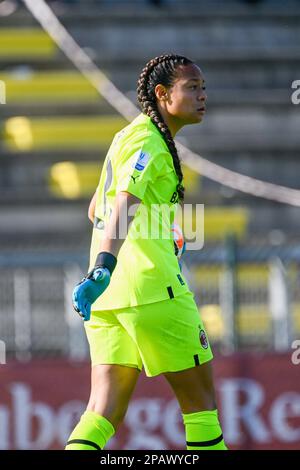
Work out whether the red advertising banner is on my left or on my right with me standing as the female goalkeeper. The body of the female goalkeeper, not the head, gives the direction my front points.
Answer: on my left

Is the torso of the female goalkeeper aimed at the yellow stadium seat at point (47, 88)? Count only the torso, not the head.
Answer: no

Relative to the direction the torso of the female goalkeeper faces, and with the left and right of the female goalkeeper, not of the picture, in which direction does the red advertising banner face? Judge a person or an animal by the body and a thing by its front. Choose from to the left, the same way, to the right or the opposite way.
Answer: to the right

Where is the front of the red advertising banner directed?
toward the camera

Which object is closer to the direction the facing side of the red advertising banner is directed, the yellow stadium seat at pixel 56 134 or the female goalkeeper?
the female goalkeeper

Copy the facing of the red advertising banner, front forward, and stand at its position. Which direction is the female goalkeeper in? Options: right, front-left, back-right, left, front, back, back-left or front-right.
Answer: front

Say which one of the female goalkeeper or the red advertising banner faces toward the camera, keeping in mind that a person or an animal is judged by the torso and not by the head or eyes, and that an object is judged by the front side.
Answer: the red advertising banner

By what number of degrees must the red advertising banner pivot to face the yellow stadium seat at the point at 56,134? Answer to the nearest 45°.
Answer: approximately 180°

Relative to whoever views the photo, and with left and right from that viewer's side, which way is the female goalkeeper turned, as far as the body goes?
facing to the right of the viewer

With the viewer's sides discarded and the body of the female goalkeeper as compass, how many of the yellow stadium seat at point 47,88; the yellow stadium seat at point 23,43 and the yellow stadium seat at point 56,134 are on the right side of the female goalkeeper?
0

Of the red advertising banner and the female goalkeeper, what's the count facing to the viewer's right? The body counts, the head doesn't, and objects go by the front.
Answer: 1

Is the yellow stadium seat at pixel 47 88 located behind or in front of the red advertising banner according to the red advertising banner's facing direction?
behind

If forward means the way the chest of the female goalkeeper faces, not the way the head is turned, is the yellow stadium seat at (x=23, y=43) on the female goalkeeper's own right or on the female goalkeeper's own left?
on the female goalkeeper's own left

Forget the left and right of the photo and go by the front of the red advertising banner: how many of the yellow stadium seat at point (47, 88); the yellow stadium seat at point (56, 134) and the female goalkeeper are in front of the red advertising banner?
1
